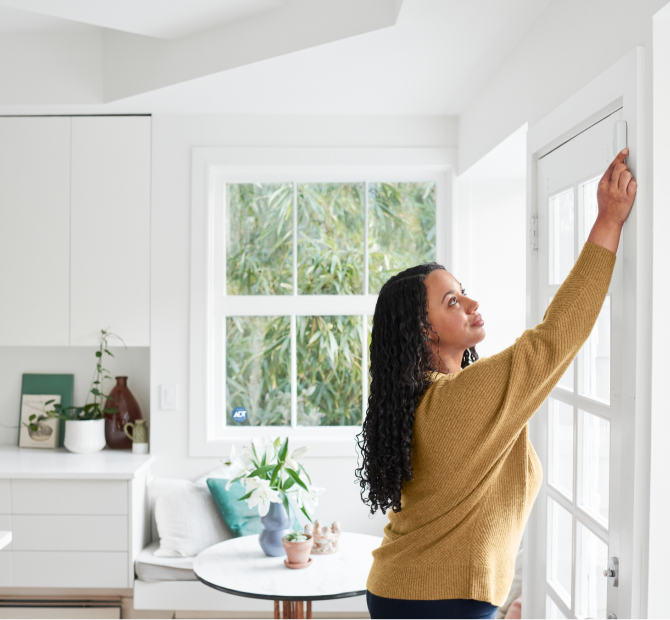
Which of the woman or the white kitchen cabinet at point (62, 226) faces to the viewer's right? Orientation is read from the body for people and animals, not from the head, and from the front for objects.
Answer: the woman

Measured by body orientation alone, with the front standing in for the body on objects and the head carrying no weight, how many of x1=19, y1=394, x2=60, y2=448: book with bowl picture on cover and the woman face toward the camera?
1

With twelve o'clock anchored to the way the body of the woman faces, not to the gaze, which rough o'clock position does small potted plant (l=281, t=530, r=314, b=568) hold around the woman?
The small potted plant is roughly at 8 o'clock from the woman.

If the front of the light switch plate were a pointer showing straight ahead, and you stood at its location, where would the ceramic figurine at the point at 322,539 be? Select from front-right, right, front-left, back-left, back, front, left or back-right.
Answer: front-left

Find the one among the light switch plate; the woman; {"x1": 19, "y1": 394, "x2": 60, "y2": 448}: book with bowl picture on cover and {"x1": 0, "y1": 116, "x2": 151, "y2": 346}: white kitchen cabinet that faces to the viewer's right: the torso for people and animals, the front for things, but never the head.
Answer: the woman

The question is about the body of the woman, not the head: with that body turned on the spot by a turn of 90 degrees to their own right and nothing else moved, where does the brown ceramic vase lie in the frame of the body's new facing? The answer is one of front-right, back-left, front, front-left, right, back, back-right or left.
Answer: back-right

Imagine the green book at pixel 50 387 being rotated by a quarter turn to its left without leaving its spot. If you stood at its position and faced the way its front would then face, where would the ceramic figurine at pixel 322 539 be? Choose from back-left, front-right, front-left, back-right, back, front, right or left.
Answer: front-right

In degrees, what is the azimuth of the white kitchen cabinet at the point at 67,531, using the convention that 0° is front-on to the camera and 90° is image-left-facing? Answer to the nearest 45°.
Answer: approximately 0°

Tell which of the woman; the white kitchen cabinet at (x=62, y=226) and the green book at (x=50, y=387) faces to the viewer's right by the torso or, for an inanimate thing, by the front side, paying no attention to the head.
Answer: the woman

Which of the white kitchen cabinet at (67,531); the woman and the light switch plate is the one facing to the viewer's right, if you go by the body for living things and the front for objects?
the woman

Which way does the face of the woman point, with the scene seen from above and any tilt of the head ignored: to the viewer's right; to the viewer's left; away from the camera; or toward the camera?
to the viewer's right
